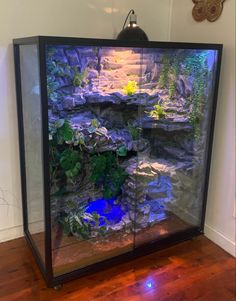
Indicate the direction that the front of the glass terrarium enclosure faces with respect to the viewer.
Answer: facing the viewer and to the right of the viewer
